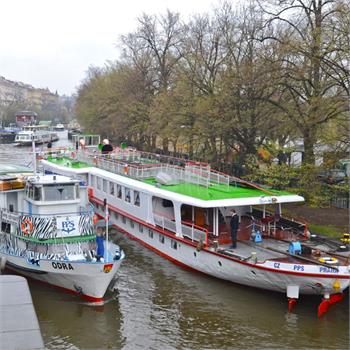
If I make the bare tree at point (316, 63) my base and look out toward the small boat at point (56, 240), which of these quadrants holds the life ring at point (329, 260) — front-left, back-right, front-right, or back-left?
front-left

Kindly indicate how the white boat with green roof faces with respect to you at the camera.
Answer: facing away from the viewer and to the left of the viewer

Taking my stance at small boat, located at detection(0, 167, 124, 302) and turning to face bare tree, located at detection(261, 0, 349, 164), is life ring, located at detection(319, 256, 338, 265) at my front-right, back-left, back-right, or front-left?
front-right

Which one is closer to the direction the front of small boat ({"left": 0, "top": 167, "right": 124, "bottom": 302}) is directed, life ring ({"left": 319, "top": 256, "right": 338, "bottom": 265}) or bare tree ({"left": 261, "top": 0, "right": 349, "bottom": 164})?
the life ring

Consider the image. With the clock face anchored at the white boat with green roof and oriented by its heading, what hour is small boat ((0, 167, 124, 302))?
The small boat is roughly at 10 o'clock from the white boat with green roof.

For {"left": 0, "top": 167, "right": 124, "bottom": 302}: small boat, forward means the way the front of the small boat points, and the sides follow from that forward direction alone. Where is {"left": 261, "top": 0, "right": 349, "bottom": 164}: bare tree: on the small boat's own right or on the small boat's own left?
on the small boat's own left

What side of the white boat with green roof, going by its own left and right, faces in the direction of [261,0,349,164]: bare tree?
right

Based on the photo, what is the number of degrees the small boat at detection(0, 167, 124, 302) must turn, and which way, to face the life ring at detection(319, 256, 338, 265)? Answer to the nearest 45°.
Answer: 0° — it already faces it
